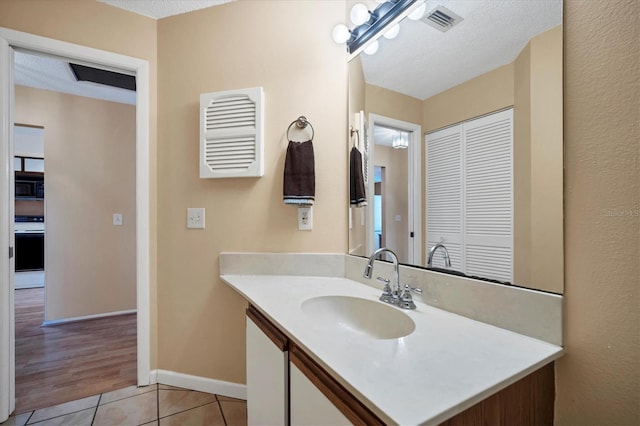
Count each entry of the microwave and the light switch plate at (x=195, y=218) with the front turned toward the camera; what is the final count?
2

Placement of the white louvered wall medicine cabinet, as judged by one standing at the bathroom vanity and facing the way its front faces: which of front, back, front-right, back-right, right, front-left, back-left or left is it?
right

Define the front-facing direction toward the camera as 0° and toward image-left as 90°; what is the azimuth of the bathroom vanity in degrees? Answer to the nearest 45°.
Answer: approximately 45°

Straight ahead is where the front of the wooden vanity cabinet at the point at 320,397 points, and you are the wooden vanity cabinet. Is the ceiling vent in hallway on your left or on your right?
on your right

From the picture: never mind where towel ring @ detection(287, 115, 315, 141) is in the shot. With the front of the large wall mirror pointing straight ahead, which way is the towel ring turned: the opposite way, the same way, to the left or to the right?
to the left

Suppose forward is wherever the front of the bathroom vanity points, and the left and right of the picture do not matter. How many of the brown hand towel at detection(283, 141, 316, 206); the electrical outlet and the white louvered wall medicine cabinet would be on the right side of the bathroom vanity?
3

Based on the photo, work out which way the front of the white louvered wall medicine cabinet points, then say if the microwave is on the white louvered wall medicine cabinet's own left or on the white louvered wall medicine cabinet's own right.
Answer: on the white louvered wall medicine cabinet's own right

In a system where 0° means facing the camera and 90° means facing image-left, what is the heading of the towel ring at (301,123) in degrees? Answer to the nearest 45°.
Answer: approximately 0°
